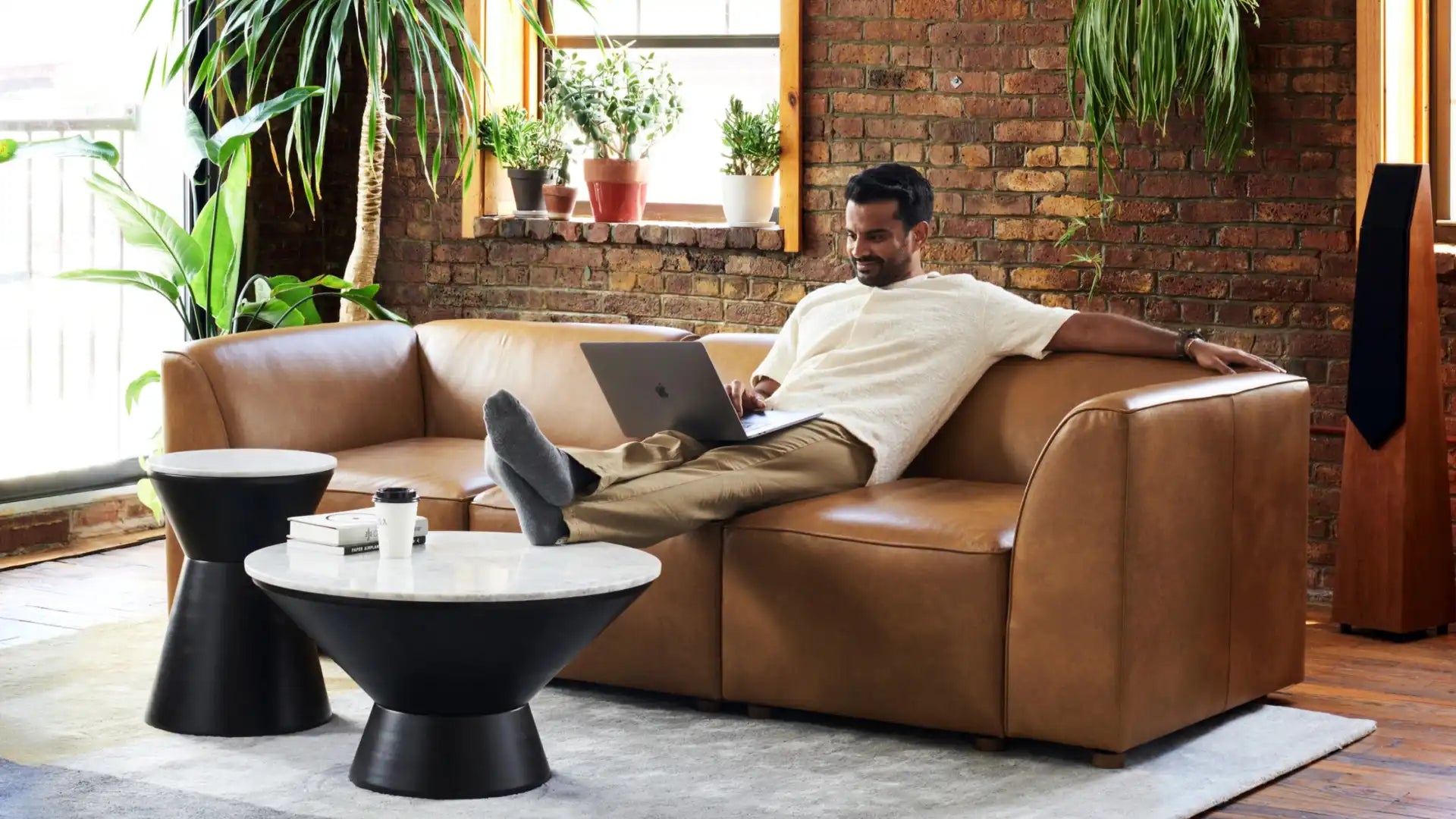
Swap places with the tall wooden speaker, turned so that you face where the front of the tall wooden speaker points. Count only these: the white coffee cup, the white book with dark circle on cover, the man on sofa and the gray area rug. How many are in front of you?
4

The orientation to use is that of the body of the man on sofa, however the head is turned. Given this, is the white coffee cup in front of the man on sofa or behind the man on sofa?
in front

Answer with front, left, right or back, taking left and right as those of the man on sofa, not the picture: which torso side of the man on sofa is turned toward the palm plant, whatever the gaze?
right

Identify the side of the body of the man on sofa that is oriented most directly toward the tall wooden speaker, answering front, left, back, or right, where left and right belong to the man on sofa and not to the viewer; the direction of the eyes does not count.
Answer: back

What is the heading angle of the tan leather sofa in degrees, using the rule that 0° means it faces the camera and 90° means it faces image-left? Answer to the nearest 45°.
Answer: approximately 45°

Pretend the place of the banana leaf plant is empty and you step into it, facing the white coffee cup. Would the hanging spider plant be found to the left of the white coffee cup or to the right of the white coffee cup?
left

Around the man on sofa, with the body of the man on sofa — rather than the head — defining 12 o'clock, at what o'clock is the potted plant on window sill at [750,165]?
The potted plant on window sill is roughly at 4 o'clock from the man on sofa.

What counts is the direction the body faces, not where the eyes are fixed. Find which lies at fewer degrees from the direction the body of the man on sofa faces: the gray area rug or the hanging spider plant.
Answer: the gray area rug

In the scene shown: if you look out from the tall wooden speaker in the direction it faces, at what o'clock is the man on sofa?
The man on sofa is roughly at 12 o'clock from the tall wooden speaker.

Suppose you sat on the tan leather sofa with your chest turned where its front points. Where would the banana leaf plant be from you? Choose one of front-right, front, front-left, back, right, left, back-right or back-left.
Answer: right

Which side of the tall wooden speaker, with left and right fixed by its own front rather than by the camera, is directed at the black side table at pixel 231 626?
front
